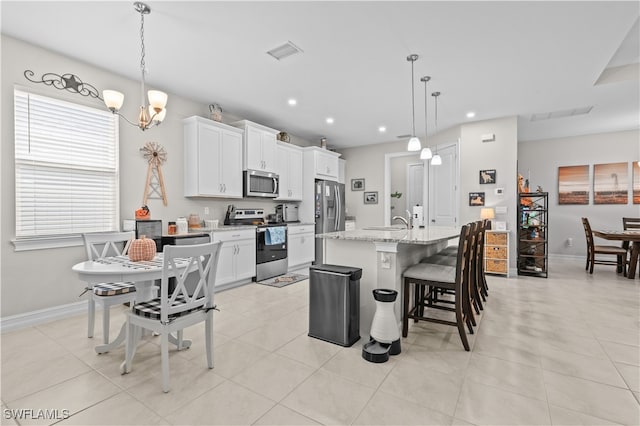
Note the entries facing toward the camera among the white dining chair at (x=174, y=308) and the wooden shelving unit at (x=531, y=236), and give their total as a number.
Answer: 1

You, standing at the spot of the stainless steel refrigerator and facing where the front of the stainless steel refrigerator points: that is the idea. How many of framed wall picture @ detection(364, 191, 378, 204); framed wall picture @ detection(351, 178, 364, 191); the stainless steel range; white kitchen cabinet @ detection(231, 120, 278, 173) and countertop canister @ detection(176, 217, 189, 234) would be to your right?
3

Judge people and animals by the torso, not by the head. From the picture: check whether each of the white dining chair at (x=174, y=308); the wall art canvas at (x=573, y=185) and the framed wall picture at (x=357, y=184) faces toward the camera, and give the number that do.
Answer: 2

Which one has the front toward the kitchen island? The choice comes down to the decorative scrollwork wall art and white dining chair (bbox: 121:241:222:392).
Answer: the decorative scrollwork wall art

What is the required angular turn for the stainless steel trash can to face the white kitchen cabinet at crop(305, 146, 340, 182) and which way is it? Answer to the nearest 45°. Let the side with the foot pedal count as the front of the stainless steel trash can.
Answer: approximately 135° to its right

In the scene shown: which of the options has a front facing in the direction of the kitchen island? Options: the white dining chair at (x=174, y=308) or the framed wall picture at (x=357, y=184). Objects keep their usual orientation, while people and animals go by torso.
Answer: the framed wall picture

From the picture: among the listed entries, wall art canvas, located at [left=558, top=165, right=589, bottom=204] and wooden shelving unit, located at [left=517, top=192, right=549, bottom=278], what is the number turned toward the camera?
2

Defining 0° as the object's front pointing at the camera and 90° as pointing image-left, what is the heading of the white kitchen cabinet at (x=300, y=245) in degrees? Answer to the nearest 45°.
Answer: approximately 315°

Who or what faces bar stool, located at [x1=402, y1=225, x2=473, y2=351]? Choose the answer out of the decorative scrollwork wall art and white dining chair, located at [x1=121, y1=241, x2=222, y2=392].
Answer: the decorative scrollwork wall art
